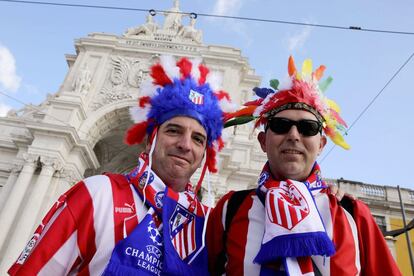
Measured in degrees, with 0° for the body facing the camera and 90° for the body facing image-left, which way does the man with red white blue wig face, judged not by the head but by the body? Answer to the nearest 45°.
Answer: approximately 315°

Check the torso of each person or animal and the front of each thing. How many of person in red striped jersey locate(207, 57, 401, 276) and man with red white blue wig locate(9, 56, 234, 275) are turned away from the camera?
0

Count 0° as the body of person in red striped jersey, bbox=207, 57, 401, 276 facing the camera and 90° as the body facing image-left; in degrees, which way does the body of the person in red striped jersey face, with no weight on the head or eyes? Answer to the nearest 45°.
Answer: approximately 0°
